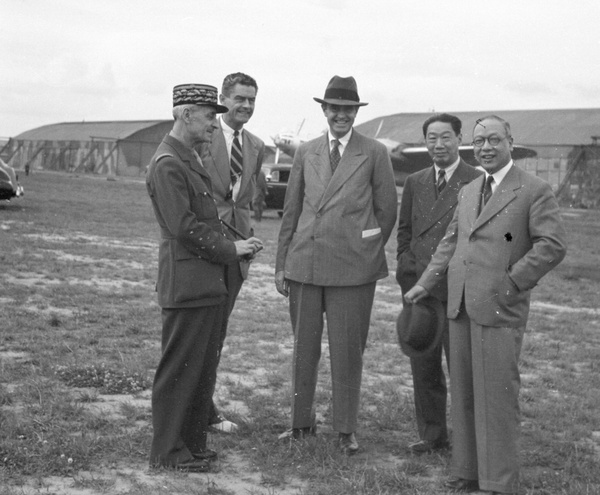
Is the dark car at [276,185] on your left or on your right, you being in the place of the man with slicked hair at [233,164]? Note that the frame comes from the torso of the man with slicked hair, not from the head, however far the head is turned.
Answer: on your left

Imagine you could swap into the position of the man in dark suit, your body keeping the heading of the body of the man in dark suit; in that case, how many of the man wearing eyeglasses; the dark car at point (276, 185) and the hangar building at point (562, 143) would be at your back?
2

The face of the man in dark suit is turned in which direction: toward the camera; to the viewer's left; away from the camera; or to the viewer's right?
toward the camera

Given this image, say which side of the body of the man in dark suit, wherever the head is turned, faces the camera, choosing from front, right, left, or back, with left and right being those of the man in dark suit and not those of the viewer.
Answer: front

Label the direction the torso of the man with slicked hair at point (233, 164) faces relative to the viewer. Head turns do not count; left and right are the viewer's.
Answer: facing the viewer and to the right of the viewer

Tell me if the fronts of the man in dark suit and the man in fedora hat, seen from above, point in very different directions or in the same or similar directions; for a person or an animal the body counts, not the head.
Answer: same or similar directions

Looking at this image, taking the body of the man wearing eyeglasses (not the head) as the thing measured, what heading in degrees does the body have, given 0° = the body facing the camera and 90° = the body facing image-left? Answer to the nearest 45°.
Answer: approximately 45°

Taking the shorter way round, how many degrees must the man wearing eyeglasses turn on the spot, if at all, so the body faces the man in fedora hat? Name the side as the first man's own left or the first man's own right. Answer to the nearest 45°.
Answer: approximately 90° to the first man's own right

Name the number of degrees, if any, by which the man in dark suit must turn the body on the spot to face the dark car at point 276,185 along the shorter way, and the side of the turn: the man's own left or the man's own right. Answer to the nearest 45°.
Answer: approximately 180°

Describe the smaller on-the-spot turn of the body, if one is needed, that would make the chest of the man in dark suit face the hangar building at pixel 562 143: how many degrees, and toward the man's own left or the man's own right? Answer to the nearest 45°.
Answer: approximately 180°

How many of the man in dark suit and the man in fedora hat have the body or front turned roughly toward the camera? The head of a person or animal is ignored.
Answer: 2

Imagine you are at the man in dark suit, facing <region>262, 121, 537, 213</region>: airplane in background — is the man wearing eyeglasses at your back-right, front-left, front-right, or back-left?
back-right

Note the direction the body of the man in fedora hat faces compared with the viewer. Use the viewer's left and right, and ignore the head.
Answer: facing the viewer

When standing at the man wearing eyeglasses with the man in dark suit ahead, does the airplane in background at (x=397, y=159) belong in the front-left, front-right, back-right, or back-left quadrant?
front-right

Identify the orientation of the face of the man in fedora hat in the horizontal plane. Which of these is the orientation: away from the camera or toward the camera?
toward the camera

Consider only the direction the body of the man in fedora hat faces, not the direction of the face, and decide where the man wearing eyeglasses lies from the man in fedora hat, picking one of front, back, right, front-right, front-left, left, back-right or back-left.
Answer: front-left

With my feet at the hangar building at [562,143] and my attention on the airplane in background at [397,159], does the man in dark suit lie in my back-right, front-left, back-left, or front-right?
front-left
